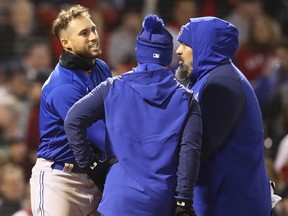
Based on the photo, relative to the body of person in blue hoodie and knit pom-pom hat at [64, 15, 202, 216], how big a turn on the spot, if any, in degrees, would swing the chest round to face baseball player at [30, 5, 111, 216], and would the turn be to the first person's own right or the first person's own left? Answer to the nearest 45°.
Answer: approximately 45° to the first person's own left

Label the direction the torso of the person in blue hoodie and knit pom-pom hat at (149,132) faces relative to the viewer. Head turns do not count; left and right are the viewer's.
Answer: facing away from the viewer

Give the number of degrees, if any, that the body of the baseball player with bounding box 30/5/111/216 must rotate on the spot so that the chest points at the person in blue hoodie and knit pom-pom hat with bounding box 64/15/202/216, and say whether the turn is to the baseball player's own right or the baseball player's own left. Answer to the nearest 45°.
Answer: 0° — they already face them

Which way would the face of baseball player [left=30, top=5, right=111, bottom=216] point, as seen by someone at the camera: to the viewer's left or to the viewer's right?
to the viewer's right

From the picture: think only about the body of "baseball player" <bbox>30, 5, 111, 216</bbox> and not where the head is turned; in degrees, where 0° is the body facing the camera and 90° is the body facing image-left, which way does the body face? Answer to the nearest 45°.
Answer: approximately 315°

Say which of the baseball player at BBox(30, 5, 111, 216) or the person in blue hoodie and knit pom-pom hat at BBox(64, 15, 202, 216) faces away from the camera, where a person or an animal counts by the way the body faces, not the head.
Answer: the person in blue hoodie and knit pom-pom hat at BBox(64, 15, 202, 216)

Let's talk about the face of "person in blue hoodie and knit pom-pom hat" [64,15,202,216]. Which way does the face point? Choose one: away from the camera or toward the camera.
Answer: away from the camera
